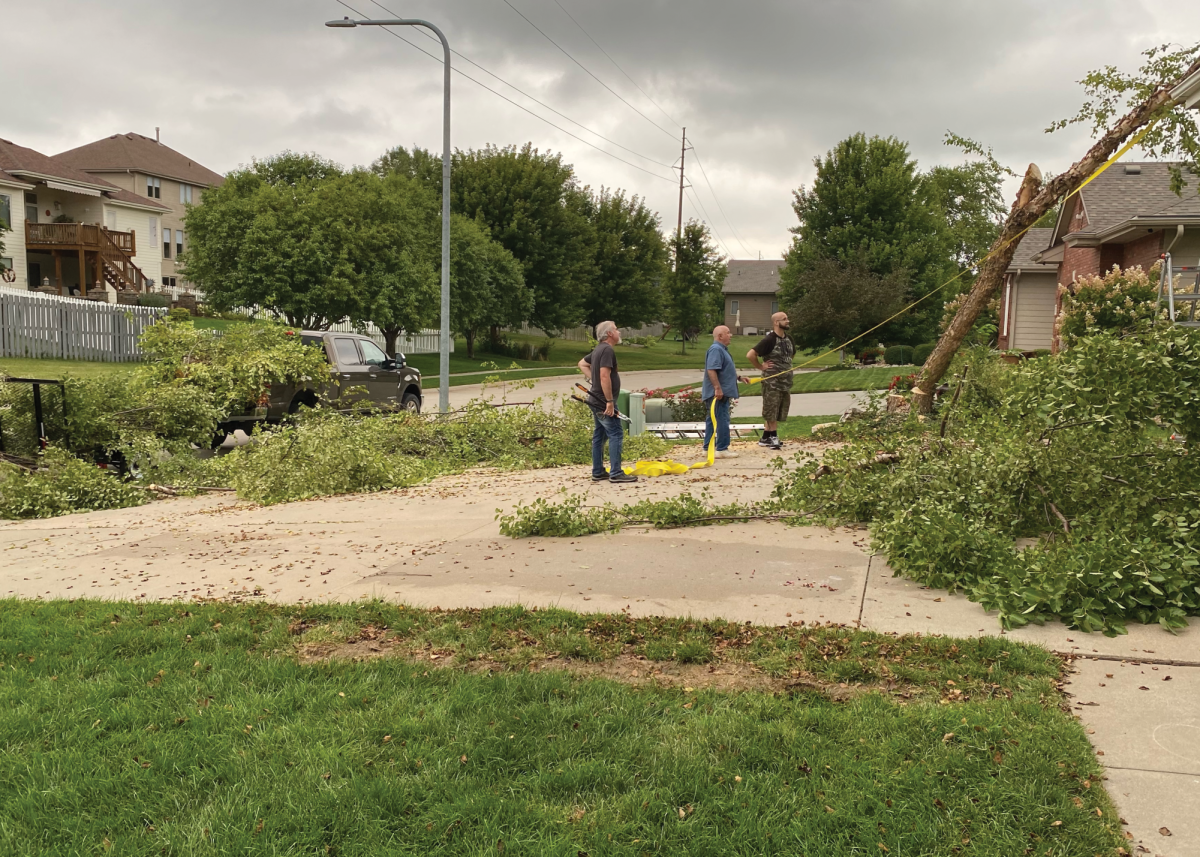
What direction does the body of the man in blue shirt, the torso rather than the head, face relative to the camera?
to the viewer's right

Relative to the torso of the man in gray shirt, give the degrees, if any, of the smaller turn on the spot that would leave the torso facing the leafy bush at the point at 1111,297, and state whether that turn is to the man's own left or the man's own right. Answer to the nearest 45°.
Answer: approximately 45° to the man's own left

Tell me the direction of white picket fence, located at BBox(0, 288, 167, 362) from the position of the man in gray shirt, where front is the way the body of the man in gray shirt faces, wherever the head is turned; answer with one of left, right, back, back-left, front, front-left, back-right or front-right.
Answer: back-left

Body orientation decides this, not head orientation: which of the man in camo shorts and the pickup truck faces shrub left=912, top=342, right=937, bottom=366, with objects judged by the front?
the pickup truck

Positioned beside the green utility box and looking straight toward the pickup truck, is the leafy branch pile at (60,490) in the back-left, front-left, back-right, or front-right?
front-left

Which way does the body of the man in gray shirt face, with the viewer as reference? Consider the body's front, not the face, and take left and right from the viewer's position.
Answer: facing to the right of the viewer

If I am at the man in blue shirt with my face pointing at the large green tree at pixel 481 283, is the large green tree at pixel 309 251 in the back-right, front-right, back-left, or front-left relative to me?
front-left

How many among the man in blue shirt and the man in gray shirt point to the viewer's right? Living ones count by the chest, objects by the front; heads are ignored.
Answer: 2

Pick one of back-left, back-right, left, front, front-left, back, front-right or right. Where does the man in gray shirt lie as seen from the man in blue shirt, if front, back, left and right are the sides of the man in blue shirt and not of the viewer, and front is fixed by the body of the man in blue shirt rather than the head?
back-right

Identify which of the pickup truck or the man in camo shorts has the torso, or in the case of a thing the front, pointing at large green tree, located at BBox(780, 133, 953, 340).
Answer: the pickup truck

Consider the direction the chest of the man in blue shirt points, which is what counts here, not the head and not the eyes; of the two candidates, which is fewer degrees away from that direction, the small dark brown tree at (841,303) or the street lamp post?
the small dark brown tree

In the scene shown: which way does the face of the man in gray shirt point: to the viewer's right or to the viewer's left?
to the viewer's right

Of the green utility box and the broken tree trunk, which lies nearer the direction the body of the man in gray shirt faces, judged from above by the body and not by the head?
the broken tree trunk

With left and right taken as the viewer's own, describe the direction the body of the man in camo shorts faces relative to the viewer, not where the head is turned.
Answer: facing the viewer and to the right of the viewer

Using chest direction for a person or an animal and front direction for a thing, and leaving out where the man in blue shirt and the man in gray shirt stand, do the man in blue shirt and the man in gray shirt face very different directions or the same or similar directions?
same or similar directions

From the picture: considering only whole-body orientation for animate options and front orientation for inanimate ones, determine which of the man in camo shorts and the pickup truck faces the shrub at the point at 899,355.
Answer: the pickup truck

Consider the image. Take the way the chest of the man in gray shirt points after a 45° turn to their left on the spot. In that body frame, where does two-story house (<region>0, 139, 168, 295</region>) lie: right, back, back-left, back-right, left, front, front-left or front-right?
left

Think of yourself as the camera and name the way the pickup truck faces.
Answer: facing away from the viewer and to the right of the viewer

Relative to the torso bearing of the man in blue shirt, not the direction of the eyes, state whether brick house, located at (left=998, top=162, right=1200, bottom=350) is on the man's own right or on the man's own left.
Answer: on the man's own left
